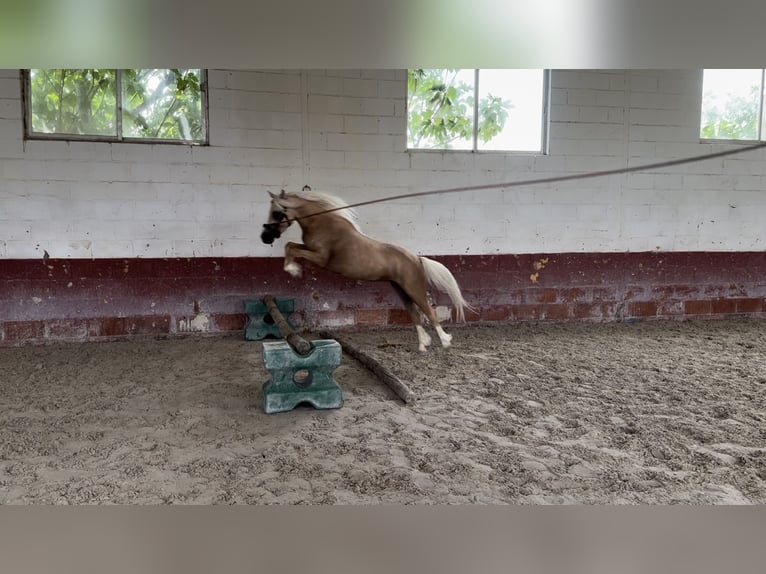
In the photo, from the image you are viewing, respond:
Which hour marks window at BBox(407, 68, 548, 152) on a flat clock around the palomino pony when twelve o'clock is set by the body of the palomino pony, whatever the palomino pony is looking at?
The window is roughly at 4 o'clock from the palomino pony.

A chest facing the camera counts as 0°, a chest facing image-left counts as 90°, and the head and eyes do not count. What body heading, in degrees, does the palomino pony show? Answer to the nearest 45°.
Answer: approximately 90°

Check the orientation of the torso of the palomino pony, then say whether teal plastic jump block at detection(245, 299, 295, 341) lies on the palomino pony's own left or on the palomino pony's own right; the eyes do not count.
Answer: on the palomino pony's own right

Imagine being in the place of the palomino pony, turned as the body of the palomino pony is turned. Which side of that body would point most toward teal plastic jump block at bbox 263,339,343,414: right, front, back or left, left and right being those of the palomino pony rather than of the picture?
left

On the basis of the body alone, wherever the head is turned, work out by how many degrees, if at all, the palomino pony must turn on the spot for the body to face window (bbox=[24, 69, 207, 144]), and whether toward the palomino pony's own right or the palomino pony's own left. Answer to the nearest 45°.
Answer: approximately 45° to the palomino pony's own right
